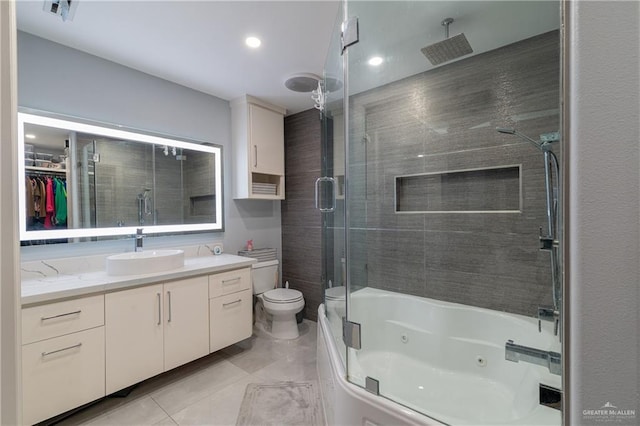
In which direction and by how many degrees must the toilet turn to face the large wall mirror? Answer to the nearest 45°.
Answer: approximately 135° to its right

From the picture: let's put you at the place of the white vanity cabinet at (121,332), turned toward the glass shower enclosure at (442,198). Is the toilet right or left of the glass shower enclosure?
left

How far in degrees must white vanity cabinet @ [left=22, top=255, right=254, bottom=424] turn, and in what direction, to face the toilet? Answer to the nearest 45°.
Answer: approximately 45° to its left

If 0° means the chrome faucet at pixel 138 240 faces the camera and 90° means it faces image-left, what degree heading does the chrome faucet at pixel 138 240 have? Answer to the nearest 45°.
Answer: approximately 315°

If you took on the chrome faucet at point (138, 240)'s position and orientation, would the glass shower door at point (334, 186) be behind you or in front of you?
in front

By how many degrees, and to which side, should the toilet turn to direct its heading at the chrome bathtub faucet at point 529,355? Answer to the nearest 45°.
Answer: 0° — it already faces it
